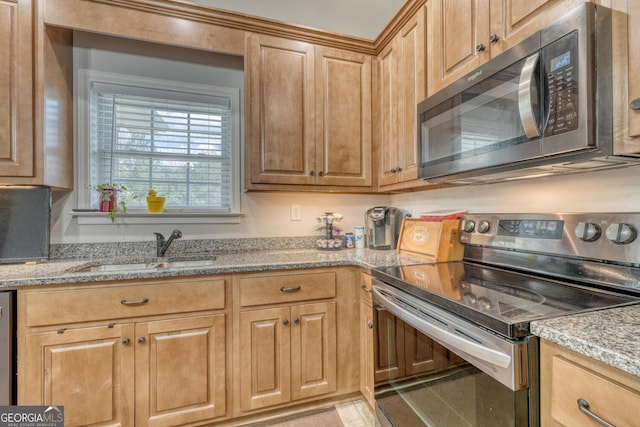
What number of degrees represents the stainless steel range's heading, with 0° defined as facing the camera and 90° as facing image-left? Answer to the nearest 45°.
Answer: approximately 45°

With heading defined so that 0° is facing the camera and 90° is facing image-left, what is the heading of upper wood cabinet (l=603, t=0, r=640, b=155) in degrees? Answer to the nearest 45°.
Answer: approximately 45°

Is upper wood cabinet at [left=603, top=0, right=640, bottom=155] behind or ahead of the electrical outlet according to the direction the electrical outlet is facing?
ahead

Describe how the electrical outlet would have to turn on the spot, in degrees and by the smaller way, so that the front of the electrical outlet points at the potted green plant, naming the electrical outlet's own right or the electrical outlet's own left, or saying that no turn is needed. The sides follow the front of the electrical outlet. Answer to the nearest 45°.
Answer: approximately 90° to the electrical outlet's own right

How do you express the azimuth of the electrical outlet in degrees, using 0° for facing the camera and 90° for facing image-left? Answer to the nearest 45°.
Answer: approximately 0°

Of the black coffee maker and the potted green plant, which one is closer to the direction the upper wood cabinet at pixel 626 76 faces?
the potted green plant

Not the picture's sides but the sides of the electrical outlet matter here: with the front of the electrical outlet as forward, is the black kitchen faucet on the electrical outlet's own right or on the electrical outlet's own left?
on the electrical outlet's own right
